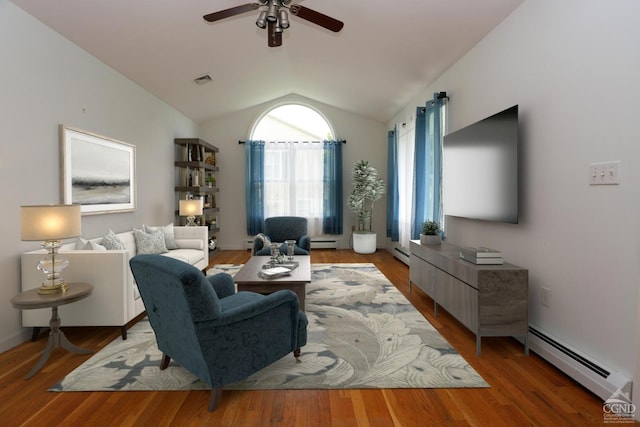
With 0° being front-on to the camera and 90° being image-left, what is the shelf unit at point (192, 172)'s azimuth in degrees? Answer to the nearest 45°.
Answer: approximately 315°

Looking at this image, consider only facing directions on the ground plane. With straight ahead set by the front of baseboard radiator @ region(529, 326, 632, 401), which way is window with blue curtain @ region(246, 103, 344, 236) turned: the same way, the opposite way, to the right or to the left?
to the left

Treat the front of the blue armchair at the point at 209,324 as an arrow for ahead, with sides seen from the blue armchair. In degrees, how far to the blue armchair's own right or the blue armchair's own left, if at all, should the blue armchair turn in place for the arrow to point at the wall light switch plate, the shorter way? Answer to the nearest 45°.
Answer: approximately 45° to the blue armchair's own right

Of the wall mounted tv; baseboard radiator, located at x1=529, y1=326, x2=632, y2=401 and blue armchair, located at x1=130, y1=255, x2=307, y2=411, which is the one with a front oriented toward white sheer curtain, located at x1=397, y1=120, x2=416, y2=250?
the blue armchair

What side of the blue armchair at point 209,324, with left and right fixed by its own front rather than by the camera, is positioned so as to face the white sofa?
left

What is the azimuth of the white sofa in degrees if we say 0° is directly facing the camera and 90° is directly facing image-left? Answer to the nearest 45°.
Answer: approximately 270°

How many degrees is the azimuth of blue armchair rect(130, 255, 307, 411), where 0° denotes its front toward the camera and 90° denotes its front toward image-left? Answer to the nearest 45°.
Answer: approximately 225°
